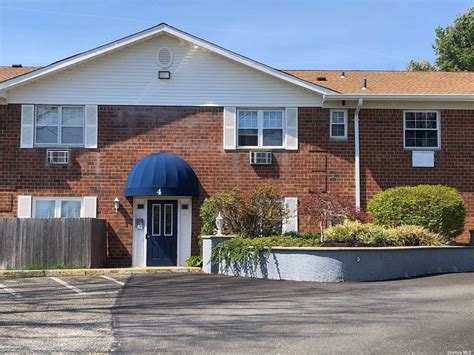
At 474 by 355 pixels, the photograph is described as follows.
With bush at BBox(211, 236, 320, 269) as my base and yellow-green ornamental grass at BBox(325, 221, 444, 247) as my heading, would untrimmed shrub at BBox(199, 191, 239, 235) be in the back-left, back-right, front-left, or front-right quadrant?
back-left

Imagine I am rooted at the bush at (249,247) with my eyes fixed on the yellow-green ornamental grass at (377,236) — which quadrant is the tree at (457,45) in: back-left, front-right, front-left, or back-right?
front-left

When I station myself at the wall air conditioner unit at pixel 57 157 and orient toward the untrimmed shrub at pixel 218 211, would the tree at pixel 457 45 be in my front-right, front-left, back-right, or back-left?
front-left

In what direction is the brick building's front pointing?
toward the camera

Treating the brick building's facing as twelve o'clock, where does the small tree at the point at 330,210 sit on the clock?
The small tree is roughly at 10 o'clock from the brick building.

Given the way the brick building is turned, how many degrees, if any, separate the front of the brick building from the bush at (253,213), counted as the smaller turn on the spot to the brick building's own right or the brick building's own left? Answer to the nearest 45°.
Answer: approximately 45° to the brick building's own left

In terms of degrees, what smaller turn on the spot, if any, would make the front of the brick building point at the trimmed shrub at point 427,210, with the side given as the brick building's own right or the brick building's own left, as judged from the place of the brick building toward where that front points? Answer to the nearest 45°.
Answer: approximately 90° to the brick building's own left

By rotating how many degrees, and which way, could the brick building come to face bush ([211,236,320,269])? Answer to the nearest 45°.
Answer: approximately 45° to its left

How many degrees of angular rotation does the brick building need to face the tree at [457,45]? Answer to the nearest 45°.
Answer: approximately 135° to its left
